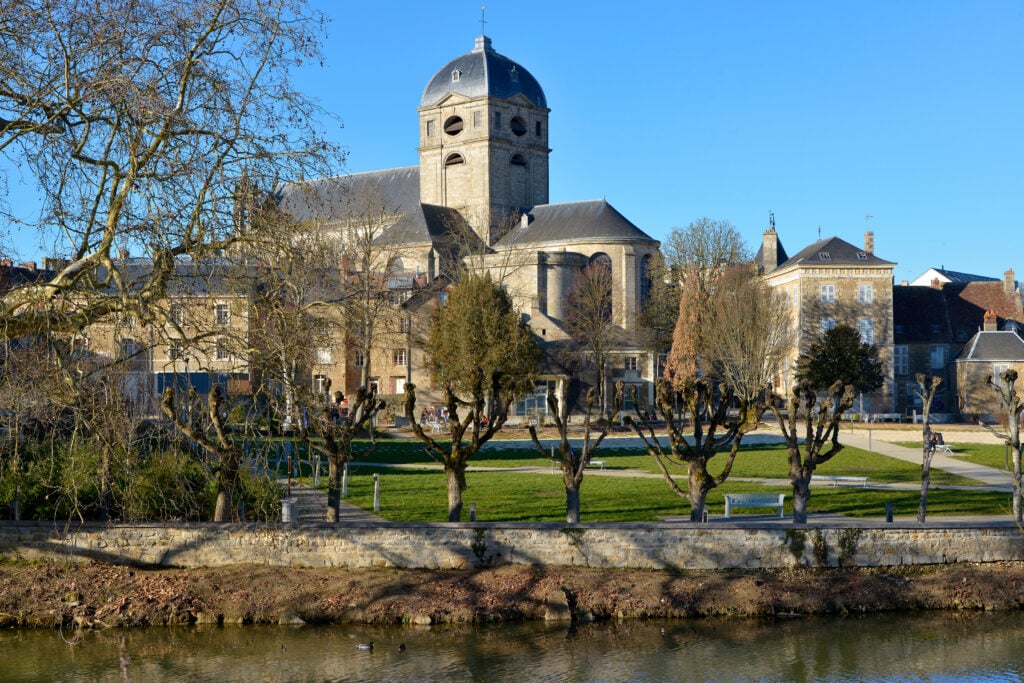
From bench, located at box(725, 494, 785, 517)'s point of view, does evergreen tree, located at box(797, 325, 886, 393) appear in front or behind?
behind

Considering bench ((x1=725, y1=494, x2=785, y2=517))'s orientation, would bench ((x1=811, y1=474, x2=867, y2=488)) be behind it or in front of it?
behind

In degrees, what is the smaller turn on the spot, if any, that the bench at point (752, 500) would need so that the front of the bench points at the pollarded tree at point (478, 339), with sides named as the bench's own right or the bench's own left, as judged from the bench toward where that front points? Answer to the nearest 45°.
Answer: approximately 135° to the bench's own right

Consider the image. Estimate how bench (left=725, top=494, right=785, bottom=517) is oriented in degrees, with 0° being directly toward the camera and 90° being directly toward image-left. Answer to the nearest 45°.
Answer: approximately 0°
